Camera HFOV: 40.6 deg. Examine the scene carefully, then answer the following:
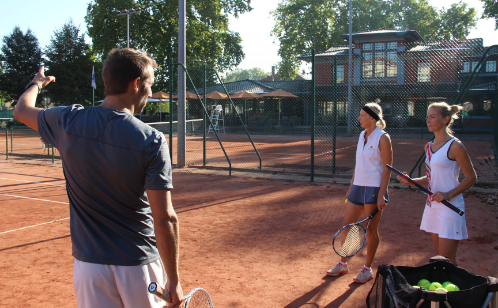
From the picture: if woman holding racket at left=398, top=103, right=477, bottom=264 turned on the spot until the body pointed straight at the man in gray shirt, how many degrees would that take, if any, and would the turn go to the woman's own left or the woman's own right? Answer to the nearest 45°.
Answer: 0° — they already face them

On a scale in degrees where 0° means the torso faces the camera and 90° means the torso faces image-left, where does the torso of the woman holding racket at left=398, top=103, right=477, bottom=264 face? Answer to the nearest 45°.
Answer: approximately 45°

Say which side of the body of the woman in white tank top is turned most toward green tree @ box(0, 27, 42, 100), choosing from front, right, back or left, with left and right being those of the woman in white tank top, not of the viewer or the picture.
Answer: right

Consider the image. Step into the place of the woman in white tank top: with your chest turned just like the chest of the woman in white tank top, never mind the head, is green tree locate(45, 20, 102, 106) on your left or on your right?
on your right

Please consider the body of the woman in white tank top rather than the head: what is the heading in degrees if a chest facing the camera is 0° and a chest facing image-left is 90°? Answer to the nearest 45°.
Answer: approximately 45°

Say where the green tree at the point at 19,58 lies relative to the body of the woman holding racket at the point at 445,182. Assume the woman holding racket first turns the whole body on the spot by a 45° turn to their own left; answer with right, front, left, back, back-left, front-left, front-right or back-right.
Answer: back-right

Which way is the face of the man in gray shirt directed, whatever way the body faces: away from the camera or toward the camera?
away from the camera

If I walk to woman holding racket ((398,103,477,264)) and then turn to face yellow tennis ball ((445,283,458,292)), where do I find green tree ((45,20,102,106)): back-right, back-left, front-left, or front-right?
back-right

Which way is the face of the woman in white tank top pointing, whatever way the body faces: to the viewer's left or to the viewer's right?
to the viewer's left
